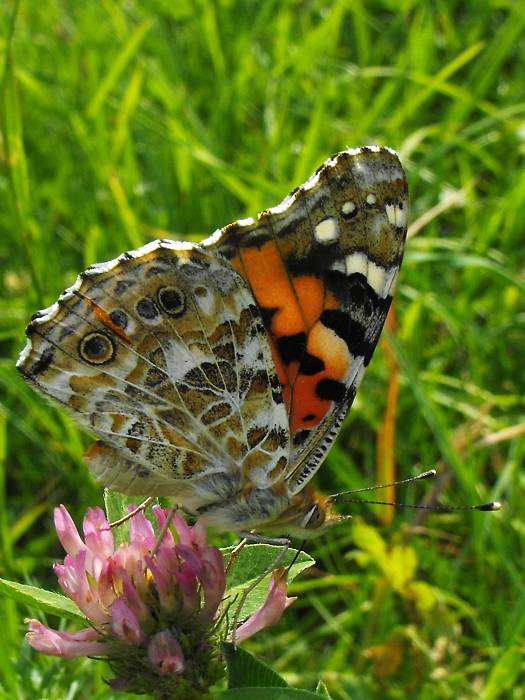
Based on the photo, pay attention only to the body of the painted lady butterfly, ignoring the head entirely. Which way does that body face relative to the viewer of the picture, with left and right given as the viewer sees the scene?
facing to the right of the viewer
